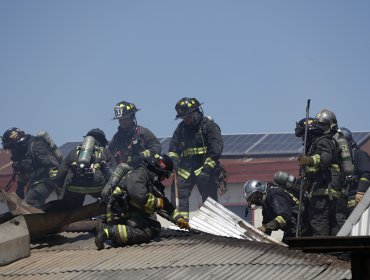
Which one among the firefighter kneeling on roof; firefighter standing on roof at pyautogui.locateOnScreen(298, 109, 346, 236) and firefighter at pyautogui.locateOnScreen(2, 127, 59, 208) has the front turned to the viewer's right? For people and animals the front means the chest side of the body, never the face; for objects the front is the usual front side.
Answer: the firefighter kneeling on roof

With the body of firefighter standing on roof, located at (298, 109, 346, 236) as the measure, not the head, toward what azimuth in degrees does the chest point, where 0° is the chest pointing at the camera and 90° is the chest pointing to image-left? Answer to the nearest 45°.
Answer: approximately 90°

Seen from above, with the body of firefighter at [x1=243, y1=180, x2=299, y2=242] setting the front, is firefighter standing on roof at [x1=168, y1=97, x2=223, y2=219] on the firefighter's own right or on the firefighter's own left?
on the firefighter's own right

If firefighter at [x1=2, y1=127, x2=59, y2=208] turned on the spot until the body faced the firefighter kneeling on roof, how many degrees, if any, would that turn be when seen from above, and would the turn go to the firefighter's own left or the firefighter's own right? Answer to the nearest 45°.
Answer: approximately 135° to the firefighter's own left

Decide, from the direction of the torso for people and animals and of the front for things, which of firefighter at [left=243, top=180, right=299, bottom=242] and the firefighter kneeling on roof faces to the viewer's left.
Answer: the firefighter

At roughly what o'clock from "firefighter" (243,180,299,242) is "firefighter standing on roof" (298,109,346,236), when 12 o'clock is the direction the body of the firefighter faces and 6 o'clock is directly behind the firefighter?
The firefighter standing on roof is roughly at 5 o'clock from the firefighter.

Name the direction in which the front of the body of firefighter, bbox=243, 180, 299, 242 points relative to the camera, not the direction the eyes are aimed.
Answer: to the viewer's left

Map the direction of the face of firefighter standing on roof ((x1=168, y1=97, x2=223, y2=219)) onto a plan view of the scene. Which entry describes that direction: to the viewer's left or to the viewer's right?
to the viewer's left

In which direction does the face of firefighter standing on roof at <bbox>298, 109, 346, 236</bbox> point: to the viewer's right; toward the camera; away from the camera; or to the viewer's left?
to the viewer's left

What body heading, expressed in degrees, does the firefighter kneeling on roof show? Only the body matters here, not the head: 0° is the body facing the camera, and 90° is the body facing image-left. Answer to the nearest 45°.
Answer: approximately 270°

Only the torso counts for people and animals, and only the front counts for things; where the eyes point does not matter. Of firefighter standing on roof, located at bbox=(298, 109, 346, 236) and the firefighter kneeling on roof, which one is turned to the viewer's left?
the firefighter standing on roof

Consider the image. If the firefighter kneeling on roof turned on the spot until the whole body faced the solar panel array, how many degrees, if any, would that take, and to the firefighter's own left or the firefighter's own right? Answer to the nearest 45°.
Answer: approximately 90° to the firefighter's own left

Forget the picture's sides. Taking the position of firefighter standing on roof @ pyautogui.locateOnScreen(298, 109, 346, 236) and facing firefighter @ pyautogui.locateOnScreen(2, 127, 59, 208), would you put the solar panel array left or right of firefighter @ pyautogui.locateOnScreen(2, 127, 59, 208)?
right
